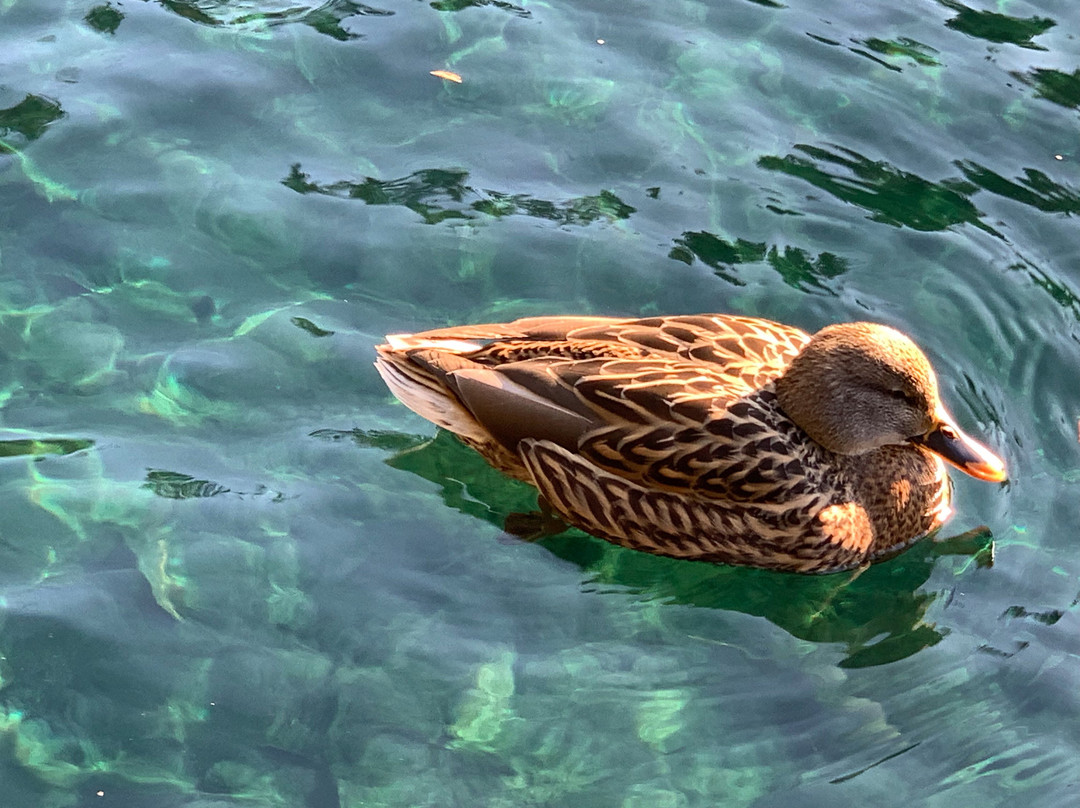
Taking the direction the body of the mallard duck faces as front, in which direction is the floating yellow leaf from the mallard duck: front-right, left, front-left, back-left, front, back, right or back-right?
back
